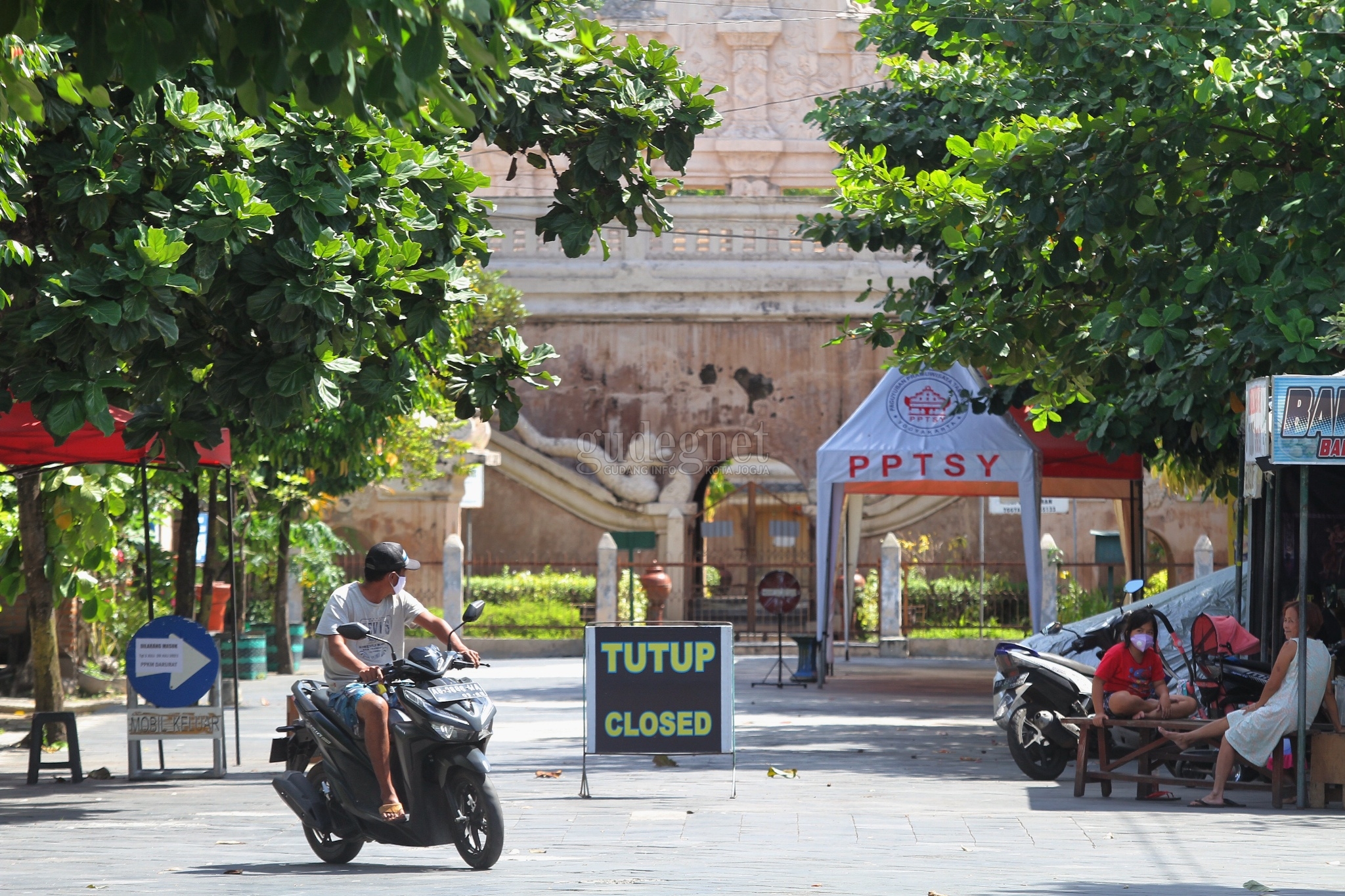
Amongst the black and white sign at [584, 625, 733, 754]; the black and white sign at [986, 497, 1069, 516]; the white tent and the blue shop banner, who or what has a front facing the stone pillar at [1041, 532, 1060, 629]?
the black and white sign at [986, 497, 1069, 516]

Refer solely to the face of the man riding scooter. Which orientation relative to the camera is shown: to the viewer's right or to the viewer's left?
to the viewer's right

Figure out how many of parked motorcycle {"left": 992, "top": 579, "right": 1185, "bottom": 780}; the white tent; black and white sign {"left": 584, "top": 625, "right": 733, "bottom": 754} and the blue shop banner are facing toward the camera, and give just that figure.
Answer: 3

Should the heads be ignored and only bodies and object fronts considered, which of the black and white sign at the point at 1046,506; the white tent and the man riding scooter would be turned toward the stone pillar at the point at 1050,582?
the black and white sign

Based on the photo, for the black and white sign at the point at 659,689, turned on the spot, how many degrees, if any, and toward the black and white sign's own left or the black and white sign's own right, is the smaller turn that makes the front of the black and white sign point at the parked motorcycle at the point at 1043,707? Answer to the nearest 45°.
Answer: approximately 135° to the black and white sign's own left

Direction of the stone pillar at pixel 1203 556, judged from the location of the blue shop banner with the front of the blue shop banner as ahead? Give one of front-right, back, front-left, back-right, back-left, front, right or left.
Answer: back

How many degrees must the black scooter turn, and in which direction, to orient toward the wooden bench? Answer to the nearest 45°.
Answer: approximately 90° to its left
